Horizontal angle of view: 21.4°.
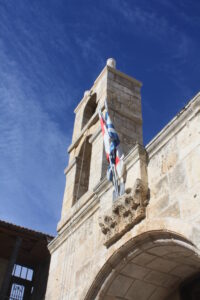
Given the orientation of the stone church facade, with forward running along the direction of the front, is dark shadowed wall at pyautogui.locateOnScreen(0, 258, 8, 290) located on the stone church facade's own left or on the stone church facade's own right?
on the stone church facade's own right

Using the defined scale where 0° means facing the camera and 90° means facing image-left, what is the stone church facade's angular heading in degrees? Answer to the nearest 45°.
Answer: approximately 45°
